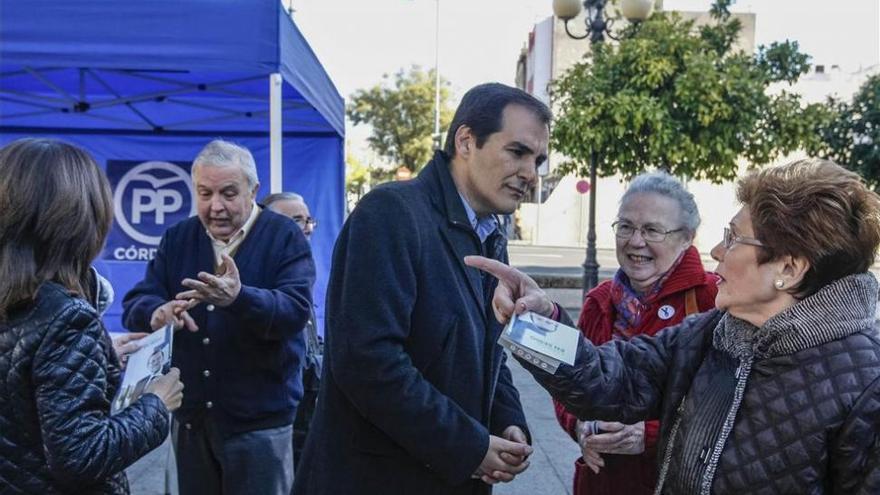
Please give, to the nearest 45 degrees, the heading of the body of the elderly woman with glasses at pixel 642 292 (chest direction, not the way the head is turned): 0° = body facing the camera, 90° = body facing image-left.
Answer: approximately 45°

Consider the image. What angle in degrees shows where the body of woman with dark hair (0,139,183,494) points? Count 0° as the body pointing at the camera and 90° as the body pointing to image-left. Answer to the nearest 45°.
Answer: approximately 225°

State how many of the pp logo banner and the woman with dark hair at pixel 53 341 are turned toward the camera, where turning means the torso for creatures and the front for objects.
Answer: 1

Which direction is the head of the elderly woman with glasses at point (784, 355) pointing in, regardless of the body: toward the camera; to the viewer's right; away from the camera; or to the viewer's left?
to the viewer's left

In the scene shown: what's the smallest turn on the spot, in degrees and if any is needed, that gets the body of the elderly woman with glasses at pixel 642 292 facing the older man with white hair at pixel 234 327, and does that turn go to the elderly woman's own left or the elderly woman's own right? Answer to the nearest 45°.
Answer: approximately 45° to the elderly woman's own right

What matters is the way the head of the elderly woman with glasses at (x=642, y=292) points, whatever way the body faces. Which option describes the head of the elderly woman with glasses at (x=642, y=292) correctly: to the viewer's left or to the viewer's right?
to the viewer's left

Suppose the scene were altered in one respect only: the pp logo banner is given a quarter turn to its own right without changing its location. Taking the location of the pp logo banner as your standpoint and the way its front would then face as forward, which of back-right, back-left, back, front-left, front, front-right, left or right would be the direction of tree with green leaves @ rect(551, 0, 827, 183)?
back

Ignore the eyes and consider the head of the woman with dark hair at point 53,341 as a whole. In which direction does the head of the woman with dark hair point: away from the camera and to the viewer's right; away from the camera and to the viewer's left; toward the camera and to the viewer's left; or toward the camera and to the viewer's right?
away from the camera and to the viewer's right

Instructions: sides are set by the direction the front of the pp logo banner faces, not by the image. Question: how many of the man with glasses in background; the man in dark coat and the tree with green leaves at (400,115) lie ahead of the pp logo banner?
2

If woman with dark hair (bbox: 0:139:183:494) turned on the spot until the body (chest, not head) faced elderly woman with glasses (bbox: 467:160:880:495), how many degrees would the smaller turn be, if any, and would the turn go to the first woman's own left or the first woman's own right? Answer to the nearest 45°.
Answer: approximately 90° to the first woman's own right

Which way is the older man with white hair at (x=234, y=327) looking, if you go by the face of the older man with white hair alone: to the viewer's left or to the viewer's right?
to the viewer's left

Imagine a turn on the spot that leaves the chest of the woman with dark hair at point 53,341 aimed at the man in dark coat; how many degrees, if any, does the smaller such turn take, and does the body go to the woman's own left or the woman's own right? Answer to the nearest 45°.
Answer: approximately 45° to the woman's own right

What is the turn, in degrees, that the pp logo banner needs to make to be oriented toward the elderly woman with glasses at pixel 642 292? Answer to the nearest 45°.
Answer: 0° — it already faces them
